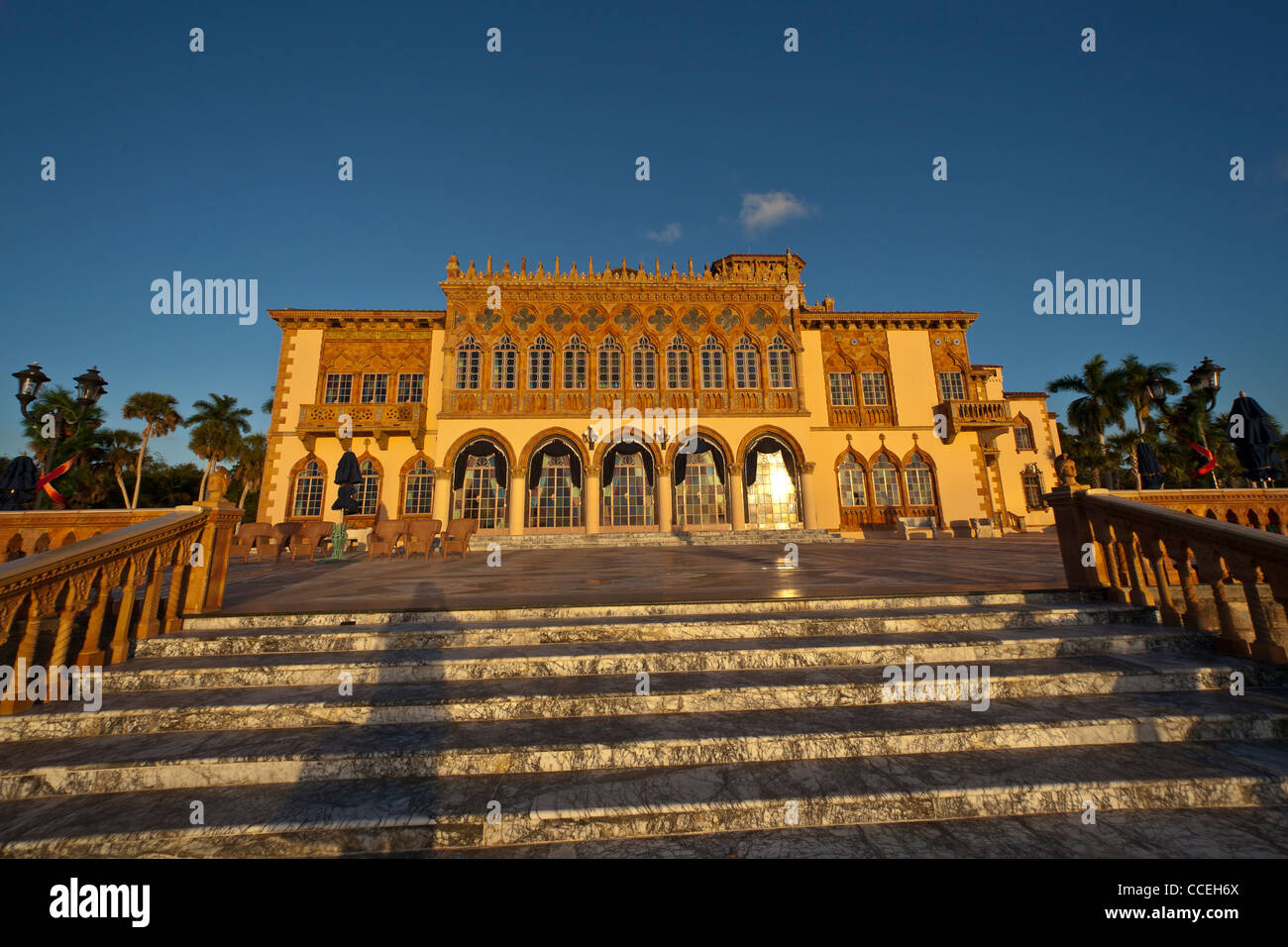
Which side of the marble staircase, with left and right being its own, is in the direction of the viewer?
front

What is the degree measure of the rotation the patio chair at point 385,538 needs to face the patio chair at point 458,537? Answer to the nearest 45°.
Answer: approximately 135° to its left

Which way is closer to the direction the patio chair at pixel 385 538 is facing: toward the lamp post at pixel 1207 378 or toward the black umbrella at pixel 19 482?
the black umbrella

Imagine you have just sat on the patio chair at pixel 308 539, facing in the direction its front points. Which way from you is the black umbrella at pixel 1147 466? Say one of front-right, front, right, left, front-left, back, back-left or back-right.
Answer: left

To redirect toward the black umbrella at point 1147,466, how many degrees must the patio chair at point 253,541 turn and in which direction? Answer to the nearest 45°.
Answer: approximately 90° to its left

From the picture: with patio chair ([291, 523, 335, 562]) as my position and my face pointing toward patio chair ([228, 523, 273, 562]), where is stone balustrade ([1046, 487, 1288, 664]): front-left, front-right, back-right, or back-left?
back-left

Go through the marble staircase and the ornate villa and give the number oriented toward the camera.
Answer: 2

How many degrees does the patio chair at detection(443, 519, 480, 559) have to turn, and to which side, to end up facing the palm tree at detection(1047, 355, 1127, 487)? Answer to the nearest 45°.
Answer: approximately 135° to its left

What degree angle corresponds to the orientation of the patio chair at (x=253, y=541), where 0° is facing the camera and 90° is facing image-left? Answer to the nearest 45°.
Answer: approximately 45°

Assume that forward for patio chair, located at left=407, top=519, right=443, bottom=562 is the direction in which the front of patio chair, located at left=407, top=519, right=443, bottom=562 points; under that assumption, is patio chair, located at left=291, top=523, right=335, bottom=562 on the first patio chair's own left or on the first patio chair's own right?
on the first patio chair's own right

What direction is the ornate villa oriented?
toward the camera

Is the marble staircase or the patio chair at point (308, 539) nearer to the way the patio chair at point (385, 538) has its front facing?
the marble staircase

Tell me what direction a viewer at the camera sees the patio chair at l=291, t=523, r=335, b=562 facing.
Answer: facing the viewer and to the left of the viewer

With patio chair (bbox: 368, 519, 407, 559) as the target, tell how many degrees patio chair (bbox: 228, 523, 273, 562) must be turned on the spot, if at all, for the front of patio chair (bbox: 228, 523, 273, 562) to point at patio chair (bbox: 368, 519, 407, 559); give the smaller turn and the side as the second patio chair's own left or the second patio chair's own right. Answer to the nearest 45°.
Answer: approximately 90° to the second patio chair's own left
